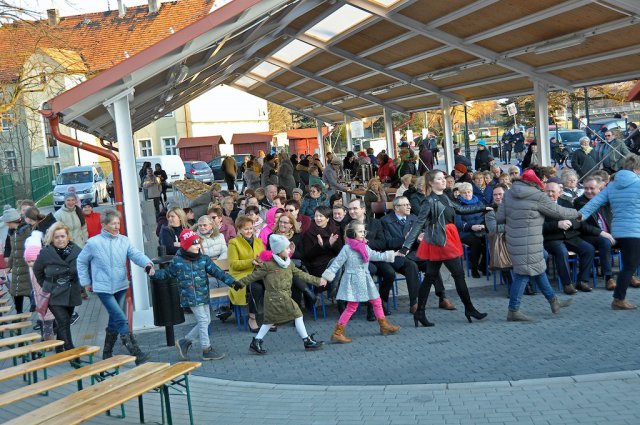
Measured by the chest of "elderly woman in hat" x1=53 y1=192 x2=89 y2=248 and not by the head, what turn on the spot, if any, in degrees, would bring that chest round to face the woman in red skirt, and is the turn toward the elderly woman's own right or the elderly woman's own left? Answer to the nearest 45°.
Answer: approximately 45° to the elderly woman's own left

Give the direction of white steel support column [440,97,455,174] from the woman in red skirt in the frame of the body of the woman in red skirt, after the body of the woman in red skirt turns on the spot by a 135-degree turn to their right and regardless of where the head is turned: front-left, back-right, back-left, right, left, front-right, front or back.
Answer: right

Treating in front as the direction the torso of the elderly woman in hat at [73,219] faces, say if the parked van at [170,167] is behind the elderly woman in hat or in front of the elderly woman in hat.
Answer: behind

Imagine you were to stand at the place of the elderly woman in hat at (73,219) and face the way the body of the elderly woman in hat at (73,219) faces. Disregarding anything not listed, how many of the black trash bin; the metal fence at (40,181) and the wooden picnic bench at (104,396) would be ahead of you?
2

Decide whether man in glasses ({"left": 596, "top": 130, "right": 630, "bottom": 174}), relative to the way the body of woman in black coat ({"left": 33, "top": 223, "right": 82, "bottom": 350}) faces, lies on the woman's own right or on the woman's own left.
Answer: on the woman's own left

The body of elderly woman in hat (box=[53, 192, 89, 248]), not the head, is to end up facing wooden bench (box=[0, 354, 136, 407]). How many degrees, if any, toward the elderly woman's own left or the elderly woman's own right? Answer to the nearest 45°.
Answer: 0° — they already face it

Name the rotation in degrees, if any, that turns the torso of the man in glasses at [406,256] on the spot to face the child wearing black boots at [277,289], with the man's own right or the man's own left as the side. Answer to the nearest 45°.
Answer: approximately 90° to the man's own right

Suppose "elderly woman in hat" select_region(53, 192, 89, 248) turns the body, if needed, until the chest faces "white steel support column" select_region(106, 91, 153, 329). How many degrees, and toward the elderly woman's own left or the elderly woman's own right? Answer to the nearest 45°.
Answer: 0° — they already face it

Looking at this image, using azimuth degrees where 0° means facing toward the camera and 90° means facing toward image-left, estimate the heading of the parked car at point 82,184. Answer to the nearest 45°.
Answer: approximately 45°
